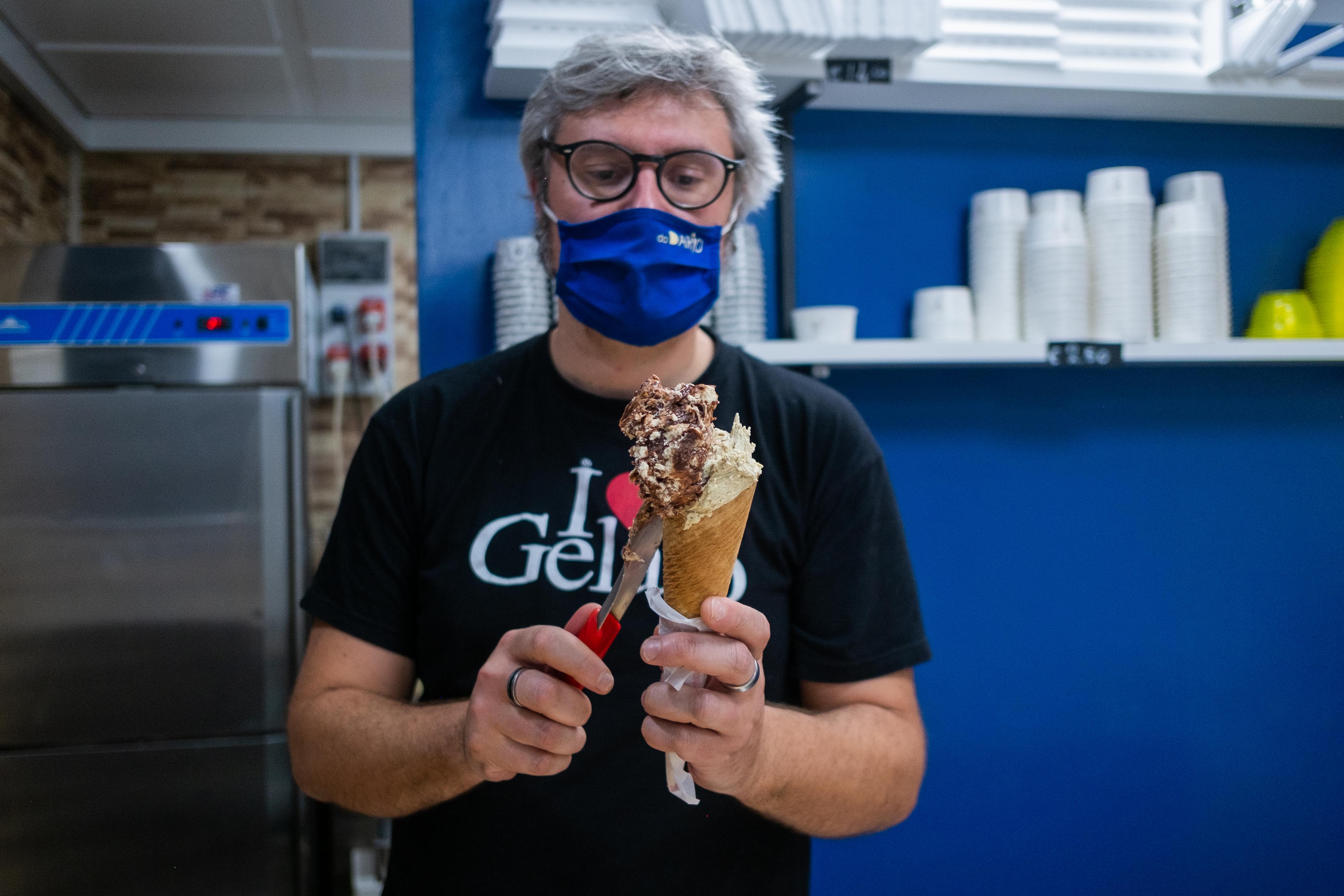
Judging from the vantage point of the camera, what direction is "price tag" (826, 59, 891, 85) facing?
facing the viewer

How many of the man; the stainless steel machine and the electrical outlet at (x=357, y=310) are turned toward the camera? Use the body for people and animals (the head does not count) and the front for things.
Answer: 3

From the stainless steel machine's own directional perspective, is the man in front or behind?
in front

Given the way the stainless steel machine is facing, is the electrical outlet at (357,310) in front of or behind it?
behind

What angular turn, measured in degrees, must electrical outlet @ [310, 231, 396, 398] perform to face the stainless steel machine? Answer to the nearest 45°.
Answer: approximately 45° to its right

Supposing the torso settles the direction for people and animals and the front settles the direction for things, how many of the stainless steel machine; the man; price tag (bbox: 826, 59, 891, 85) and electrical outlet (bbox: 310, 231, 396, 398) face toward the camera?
4

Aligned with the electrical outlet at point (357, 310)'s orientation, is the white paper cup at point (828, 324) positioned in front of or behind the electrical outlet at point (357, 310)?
in front

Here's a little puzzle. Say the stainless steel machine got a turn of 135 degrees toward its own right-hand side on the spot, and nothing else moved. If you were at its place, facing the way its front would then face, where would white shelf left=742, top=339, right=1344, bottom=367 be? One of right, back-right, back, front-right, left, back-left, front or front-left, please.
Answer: back

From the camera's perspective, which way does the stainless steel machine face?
toward the camera

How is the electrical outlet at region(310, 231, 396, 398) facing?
toward the camera

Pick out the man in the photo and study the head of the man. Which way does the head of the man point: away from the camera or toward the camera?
toward the camera

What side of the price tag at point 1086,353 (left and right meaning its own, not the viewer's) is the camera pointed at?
front

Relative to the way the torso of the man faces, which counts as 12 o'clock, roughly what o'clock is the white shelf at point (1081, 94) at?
The white shelf is roughly at 8 o'clock from the man.
